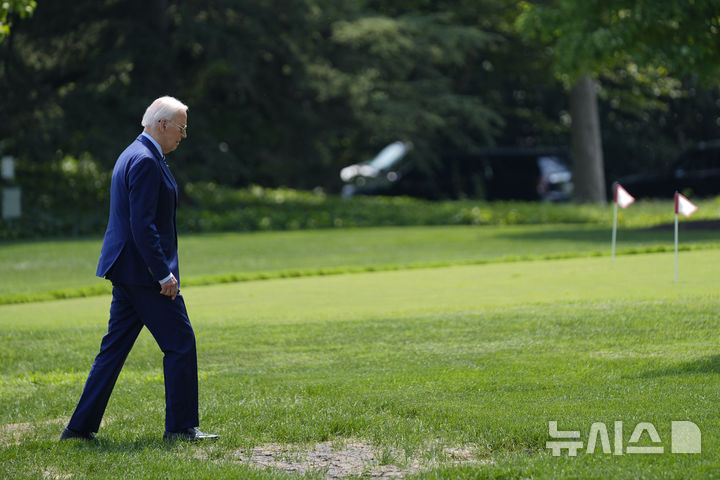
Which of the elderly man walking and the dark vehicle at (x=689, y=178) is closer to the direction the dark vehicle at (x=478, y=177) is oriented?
the elderly man walking

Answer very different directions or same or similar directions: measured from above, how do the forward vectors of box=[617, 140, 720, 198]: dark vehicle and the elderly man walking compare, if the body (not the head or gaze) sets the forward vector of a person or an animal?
very different directions

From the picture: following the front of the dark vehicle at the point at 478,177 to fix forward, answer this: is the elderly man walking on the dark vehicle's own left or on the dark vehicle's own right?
on the dark vehicle's own left

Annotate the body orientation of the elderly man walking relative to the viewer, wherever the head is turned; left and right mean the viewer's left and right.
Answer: facing to the right of the viewer

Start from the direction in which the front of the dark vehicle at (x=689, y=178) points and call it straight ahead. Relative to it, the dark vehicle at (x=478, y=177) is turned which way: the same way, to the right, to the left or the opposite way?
the same way

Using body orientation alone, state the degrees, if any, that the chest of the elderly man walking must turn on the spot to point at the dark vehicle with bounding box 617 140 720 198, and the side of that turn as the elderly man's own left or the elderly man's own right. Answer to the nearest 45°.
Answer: approximately 45° to the elderly man's own left

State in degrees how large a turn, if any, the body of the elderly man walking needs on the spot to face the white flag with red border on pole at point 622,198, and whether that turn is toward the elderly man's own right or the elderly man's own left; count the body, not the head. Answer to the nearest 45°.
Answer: approximately 45° to the elderly man's own left

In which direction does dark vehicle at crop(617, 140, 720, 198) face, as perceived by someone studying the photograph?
facing to the left of the viewer

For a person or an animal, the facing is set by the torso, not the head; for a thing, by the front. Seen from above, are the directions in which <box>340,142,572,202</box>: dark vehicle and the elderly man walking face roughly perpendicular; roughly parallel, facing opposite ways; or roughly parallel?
roughly parallel, facing opposite ways

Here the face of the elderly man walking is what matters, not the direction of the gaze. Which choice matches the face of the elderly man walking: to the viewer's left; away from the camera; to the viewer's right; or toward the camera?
to the viewer's right

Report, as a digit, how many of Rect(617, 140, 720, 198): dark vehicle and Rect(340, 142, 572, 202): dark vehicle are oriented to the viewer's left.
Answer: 2

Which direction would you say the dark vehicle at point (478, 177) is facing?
to the viewer's left

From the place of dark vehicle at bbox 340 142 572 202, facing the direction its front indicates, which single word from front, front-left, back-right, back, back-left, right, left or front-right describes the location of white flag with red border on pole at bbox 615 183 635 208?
left

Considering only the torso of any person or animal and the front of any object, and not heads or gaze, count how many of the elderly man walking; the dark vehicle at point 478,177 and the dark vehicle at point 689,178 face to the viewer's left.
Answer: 2
